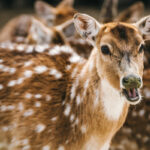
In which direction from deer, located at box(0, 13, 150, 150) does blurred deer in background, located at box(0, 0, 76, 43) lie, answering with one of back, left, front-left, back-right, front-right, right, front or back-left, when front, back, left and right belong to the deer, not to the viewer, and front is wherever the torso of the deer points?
back-left

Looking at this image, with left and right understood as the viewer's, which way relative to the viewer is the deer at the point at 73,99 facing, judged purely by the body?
facing the viewer and to the right of the viewer
